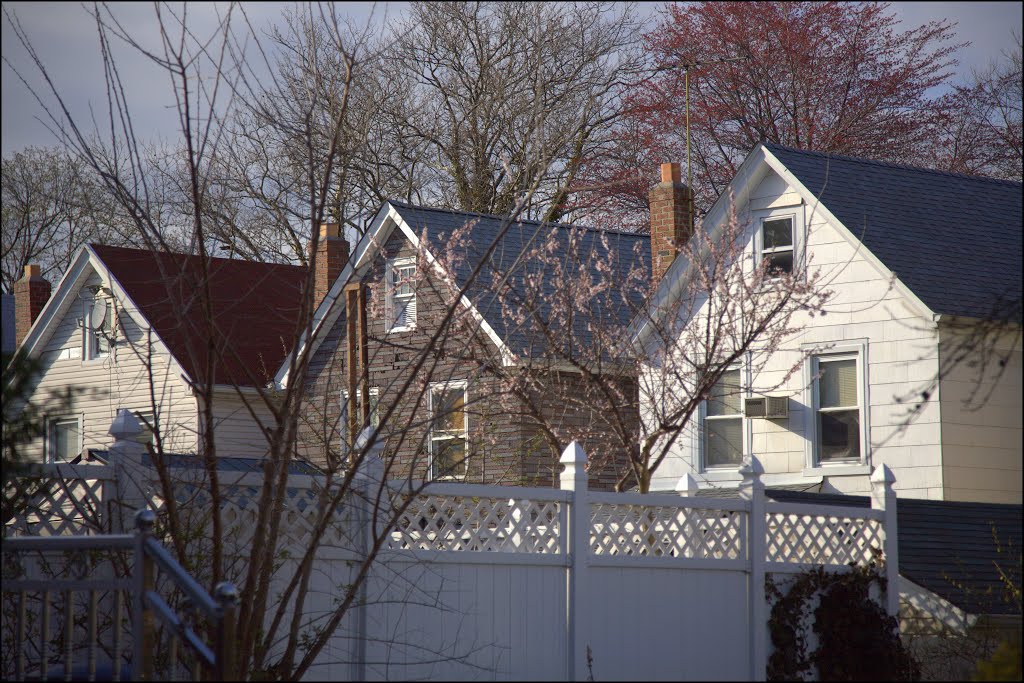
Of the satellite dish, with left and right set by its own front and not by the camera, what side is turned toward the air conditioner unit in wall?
left

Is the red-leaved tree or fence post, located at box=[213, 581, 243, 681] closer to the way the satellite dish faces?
the fence post

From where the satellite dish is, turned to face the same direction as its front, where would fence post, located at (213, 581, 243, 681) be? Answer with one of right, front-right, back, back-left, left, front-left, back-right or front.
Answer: front-left

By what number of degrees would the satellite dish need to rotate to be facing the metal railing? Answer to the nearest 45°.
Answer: approximately 45° to its left

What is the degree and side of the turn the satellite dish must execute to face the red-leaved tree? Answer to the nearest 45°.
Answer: approximately 135° to its left

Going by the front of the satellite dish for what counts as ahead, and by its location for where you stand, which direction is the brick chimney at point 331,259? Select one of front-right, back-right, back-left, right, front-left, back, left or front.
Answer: left

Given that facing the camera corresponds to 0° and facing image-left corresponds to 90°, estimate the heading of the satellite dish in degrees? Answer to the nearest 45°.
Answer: approximately 45°
